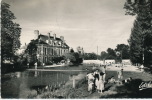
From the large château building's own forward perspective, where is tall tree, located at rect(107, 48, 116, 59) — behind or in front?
in front

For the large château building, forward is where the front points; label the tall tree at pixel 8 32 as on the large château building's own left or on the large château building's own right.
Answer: on the large château building's own right

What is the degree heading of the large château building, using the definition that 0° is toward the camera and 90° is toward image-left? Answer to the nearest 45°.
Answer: approximately 315°
